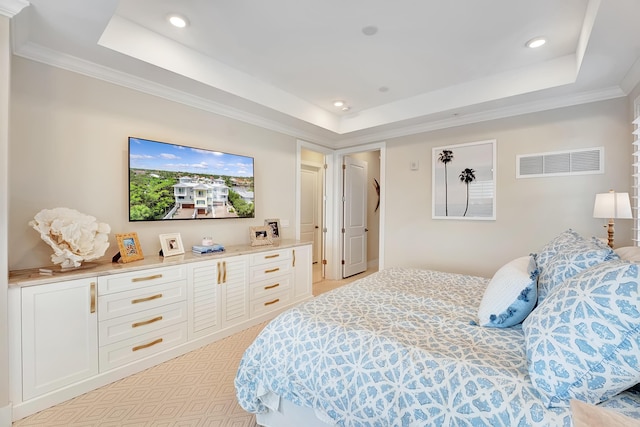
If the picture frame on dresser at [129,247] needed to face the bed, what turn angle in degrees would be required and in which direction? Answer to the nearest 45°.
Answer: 0° — it already faces it

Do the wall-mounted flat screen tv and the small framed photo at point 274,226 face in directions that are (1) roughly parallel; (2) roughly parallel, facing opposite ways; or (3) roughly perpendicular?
roughly parallel

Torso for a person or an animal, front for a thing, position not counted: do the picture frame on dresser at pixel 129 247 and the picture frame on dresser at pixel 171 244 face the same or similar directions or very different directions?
same or similar directions

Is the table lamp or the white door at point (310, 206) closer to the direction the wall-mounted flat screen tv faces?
the table lamp

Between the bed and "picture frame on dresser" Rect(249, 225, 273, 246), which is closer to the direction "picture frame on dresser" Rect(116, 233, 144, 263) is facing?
the bed

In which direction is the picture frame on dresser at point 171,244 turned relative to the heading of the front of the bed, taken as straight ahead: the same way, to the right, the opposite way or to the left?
the opposite way

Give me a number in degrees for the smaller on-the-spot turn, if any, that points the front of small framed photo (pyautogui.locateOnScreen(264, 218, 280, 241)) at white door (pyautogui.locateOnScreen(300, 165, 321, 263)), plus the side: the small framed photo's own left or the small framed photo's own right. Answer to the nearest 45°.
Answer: approximately 90° to the small framed photo's own left

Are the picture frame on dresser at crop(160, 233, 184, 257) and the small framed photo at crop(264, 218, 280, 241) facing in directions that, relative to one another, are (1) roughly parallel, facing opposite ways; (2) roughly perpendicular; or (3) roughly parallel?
roughly parallel

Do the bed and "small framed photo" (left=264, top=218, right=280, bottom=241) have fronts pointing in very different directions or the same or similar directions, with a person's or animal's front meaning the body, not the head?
very different directions

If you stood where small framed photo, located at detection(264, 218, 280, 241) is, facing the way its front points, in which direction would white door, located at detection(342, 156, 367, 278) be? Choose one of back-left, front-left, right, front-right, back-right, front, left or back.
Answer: left

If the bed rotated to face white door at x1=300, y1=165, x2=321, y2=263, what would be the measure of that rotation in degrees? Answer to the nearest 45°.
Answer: approximately 45° to its right

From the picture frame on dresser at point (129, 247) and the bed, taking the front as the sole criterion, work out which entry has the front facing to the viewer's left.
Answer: the bed

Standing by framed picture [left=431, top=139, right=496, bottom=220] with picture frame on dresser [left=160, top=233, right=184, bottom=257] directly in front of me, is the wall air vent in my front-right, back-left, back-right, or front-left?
back-left

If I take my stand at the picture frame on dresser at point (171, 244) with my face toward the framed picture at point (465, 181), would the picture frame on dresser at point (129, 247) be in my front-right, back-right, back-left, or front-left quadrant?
back-right

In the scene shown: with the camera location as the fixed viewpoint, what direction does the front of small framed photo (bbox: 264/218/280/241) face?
facing the viewer and to the right of the viewer

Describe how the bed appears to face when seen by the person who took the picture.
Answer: facing to the left of the viewer

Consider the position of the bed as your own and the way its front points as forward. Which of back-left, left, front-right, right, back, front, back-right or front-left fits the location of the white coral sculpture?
front

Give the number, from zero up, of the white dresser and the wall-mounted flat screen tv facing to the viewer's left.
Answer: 0
